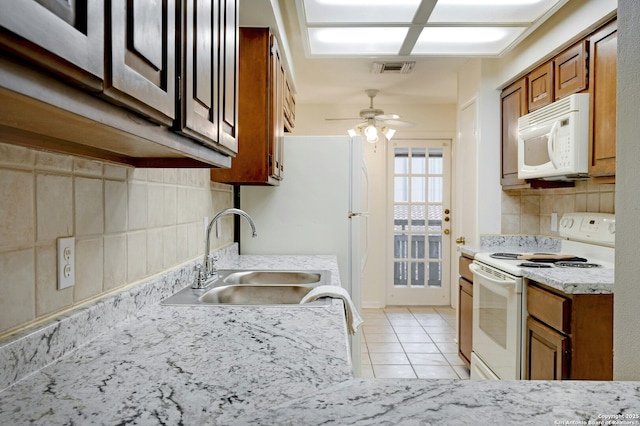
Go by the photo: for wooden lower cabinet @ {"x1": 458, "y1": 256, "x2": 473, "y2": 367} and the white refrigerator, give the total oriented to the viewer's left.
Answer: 1

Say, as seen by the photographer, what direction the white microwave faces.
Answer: facing the viewer and to the left of the viewer

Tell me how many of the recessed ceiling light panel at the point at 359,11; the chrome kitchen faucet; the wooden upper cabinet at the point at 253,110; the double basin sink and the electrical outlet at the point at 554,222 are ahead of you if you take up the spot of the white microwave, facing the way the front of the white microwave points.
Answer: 4

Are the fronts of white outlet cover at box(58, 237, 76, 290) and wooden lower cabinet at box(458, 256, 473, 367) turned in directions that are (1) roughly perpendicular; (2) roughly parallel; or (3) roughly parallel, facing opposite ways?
roughly parallel, facing opposite ways

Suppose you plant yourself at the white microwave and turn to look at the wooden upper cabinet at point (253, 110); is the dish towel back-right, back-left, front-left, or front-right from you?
front-left

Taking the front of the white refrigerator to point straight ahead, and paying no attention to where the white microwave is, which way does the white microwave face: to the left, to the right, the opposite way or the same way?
the opposite way

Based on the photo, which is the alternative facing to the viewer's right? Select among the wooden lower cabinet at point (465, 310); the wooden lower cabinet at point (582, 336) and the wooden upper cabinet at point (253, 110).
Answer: the wooden upper cabinet

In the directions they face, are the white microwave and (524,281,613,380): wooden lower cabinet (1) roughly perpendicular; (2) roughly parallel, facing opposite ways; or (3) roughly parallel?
roughly parallel

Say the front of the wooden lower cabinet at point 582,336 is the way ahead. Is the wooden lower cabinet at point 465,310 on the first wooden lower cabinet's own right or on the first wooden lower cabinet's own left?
on the first wooden lower cabinet's own right

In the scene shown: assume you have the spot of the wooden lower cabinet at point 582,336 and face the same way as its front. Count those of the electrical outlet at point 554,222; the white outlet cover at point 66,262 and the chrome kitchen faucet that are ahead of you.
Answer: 2

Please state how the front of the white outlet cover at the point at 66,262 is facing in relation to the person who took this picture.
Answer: facing the viewer and to the right of the viewer

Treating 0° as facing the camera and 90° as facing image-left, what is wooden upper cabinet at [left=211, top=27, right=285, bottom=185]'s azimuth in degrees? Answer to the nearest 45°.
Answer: approximately 270°

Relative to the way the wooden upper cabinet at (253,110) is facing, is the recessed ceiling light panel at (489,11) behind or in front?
in front

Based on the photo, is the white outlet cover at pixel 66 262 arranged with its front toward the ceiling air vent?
no

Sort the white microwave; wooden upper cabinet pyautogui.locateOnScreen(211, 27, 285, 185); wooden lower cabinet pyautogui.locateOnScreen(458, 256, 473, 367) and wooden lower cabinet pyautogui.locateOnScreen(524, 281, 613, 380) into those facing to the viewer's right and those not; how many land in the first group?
1

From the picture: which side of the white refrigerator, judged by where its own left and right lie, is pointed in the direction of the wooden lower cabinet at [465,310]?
front

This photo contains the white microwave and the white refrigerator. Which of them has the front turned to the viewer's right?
the white refrigerator

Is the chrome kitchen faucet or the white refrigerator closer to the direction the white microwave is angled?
the chrome kitchen faucet

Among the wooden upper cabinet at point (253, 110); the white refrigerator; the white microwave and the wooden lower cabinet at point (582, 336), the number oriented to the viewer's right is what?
2
